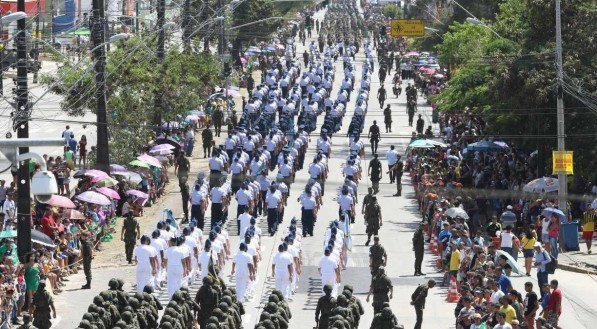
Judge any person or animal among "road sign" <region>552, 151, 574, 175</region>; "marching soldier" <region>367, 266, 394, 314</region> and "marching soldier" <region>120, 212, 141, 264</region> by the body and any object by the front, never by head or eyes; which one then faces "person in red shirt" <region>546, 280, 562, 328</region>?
the road sign

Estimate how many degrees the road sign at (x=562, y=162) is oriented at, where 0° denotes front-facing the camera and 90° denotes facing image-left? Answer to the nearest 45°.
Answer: approximately 0°

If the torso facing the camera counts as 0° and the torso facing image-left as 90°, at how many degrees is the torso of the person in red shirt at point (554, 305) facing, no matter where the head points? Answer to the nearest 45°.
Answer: approximately 90°

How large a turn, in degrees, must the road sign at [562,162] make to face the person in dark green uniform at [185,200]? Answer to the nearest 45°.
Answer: approximately 90° to its right

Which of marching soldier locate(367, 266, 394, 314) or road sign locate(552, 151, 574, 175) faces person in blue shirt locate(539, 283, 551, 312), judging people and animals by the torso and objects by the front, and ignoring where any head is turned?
the road sign

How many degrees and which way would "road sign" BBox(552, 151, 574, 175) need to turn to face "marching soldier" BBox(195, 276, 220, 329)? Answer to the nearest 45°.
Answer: approximately 45° to its right

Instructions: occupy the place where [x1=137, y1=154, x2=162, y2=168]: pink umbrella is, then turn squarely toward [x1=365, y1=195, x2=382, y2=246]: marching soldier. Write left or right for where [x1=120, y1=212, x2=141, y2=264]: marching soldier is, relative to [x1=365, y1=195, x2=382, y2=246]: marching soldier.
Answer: right
